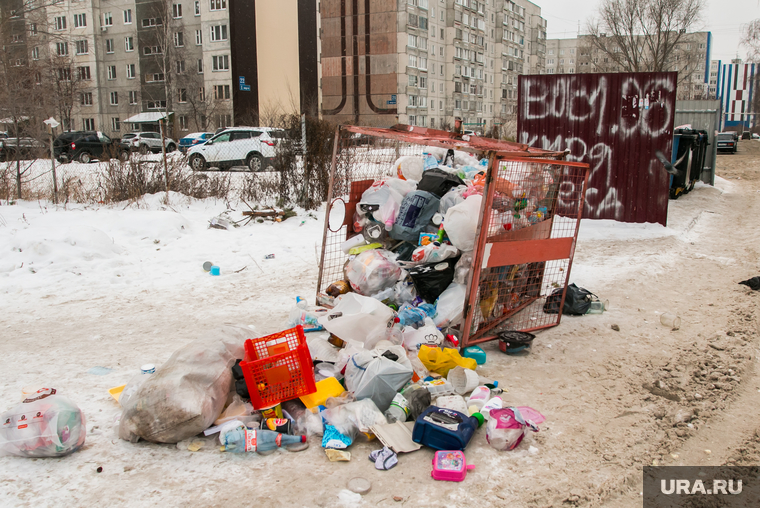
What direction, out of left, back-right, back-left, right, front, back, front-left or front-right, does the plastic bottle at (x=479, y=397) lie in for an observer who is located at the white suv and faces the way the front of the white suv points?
back-left

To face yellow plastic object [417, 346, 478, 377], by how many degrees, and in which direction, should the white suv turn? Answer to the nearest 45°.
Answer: approximately 135° to its left

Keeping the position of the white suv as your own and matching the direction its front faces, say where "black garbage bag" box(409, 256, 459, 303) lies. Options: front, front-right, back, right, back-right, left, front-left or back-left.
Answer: back-left

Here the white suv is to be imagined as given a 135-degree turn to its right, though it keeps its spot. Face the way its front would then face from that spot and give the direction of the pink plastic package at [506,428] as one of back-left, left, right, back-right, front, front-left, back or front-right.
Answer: right

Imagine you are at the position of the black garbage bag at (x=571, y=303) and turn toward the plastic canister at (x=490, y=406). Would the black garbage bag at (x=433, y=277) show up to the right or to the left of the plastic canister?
right
